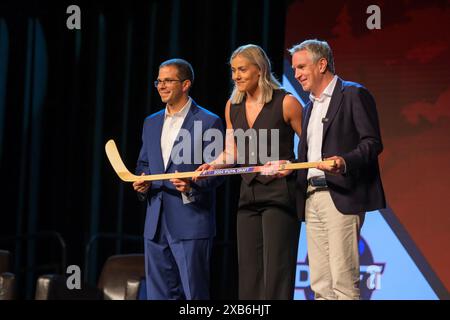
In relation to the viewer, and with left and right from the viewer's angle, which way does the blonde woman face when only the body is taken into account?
facing the viewer and to the left of the viewer

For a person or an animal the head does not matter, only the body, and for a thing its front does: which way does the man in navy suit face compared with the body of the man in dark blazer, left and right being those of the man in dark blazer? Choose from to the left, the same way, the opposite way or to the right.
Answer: the same way

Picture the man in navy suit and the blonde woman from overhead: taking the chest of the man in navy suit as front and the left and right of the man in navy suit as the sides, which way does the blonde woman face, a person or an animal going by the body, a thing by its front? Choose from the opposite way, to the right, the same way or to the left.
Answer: the same way

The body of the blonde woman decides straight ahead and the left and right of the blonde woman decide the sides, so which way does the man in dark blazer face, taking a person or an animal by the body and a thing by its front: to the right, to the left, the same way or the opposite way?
the same way

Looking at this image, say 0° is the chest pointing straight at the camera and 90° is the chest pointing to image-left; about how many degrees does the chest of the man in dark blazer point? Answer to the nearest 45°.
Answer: approximately 45°

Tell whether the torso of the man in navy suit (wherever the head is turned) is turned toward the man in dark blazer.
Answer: no

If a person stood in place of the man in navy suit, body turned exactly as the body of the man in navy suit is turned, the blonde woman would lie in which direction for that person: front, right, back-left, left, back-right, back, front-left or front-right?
left

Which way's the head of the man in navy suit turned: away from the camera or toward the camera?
toward the camera

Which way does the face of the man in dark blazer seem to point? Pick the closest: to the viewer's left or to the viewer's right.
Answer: to the viewer's left

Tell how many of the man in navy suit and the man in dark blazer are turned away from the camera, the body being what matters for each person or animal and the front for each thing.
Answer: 0

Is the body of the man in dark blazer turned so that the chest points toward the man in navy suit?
no

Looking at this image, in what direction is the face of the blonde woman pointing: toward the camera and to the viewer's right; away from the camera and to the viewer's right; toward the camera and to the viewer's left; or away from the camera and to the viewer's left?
toward the camera and to the viewer's left

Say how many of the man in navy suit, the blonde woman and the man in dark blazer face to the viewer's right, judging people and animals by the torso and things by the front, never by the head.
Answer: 0
